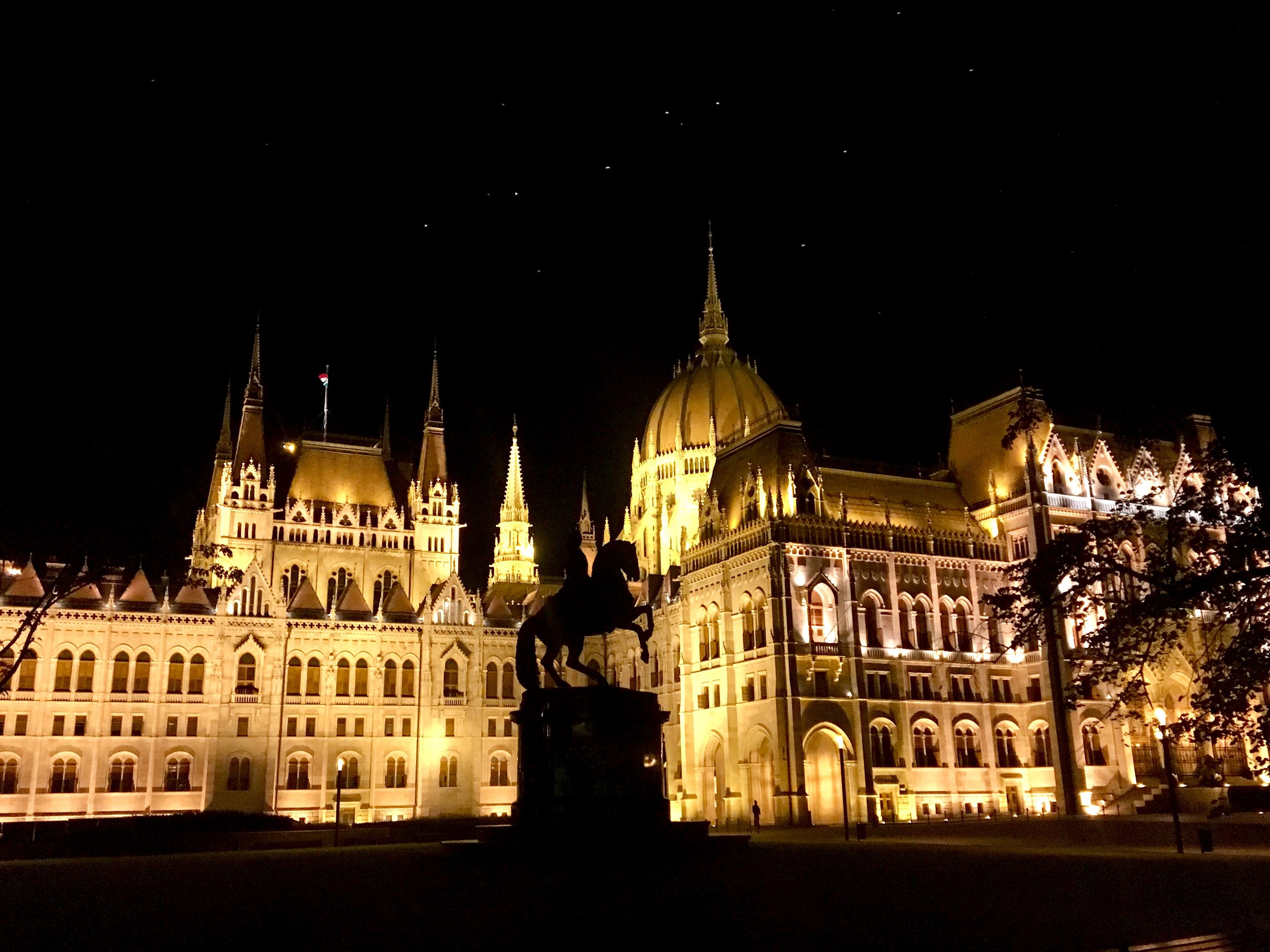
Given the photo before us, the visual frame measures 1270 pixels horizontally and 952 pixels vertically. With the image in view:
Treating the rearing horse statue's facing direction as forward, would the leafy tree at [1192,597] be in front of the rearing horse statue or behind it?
in front

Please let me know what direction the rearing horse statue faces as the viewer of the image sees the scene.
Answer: facing to the right of the viewer
